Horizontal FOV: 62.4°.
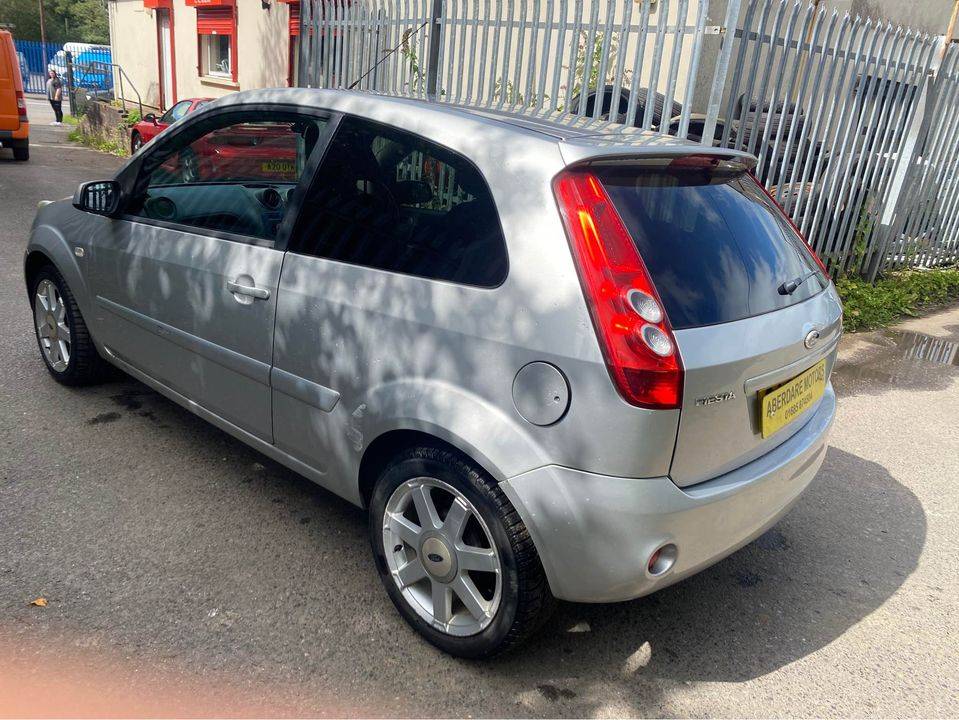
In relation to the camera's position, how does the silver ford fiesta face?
facing away from the viewer and to the left of the viewer

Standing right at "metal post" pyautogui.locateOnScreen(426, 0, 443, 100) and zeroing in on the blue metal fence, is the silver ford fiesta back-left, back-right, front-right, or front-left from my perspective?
back-left

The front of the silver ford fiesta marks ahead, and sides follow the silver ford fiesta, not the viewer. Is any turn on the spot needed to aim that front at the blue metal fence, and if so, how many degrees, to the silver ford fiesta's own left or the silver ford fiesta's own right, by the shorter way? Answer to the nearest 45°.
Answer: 0° — it already faces it

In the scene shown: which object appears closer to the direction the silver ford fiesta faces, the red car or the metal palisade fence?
the red car

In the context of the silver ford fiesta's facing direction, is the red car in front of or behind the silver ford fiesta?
in front

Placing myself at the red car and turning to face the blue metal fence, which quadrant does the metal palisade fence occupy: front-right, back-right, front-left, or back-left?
back-right

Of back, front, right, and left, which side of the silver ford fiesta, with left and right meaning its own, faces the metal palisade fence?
right

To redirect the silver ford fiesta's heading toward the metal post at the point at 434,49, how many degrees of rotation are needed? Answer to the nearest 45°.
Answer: approximately 45° to its right

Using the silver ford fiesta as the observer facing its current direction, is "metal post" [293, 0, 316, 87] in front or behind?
in front
